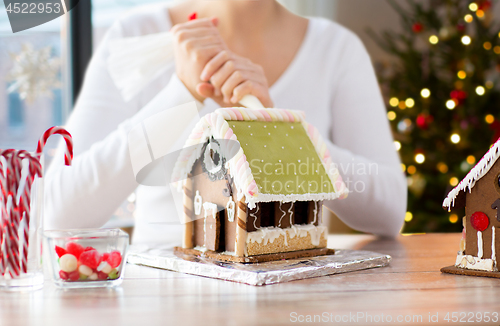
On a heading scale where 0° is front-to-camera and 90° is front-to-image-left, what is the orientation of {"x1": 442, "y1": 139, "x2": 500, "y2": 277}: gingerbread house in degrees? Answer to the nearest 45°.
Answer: approximately 0°

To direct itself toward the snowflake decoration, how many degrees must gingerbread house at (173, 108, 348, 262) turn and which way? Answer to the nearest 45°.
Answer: approximately 90° to its right

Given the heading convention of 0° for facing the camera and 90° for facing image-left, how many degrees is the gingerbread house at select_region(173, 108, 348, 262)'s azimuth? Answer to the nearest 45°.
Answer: approximately 45°

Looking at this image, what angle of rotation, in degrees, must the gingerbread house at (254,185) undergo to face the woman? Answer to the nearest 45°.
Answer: approximately 135° to its right

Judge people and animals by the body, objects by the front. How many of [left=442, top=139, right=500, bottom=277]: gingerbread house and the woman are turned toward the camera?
2

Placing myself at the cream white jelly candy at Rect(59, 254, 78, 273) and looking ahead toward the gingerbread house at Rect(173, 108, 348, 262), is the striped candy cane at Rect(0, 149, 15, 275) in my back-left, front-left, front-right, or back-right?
back-left
